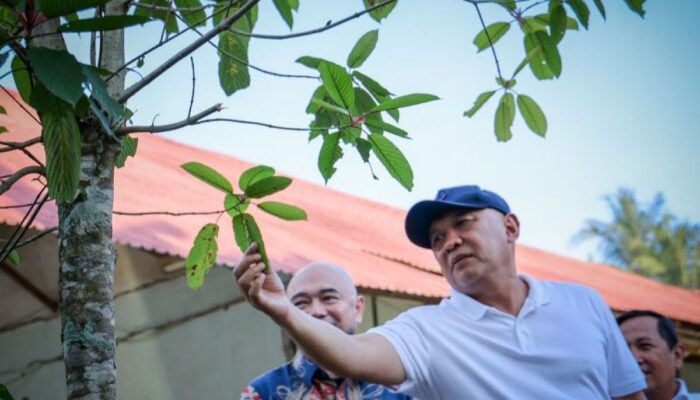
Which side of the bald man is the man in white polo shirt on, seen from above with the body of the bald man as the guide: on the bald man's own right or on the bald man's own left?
on the bald man's own left

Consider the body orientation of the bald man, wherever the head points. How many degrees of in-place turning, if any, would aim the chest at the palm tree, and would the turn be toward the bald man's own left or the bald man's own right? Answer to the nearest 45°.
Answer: approximately 180°

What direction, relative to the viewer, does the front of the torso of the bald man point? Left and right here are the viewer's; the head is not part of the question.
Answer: facing the viewer and to the left of the viewer

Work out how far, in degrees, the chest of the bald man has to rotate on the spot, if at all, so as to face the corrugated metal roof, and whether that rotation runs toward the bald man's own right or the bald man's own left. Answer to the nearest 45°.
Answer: approximately 135° to the bald man's own right

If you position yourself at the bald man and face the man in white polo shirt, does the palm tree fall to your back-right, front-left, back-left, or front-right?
back-left

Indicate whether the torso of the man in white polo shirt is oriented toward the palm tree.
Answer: no

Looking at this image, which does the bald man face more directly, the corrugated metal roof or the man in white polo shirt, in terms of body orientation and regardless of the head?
the man in white polo shirt

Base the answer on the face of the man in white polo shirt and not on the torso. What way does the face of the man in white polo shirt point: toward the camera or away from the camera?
toward the camera

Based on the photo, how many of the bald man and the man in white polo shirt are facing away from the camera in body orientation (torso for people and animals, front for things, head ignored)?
0

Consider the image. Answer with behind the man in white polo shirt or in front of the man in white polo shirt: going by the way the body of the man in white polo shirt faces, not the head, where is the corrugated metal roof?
behind

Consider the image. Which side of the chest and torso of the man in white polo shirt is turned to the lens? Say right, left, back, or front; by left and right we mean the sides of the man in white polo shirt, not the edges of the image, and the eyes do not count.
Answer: front

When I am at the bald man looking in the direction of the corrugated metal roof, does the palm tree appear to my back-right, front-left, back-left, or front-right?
front-right
